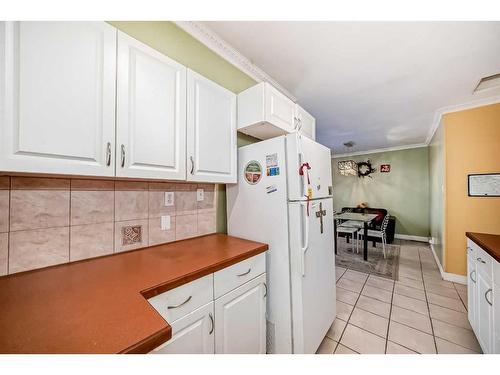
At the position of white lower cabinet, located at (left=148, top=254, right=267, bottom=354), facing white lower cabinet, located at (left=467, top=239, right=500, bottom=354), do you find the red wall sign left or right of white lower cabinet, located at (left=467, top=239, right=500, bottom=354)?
left

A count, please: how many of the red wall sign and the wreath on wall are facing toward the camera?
2

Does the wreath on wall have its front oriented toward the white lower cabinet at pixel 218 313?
yes

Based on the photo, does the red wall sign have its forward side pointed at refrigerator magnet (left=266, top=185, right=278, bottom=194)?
yes

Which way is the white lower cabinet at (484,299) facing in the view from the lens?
facing to the left of the viewer

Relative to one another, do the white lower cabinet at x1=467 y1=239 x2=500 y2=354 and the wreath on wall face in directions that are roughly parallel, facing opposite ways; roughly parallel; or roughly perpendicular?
roughly perpendicular
